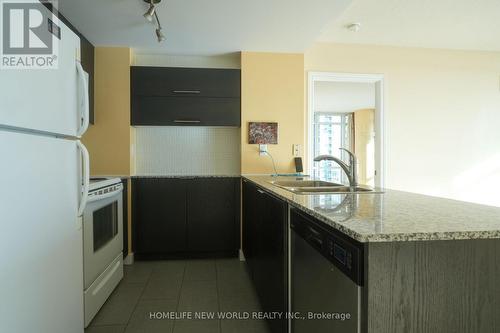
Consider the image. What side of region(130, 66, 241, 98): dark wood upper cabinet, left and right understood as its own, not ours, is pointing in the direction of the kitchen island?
front

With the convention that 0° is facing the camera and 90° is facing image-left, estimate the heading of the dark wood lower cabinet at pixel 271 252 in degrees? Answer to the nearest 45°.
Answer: approximately 90°

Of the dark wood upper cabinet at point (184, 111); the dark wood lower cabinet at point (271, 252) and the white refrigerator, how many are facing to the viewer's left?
1

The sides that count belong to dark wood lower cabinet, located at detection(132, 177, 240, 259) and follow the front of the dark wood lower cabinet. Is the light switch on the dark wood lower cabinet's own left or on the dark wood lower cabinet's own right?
on the dark wood lower cabinet's own left

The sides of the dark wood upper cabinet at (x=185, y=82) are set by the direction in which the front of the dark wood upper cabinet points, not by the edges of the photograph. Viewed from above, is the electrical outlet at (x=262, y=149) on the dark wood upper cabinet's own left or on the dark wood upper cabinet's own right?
on the dark wood upper cabinet's own left

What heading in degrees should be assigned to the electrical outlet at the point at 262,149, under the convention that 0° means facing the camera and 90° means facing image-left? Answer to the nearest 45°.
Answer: approximately 0°

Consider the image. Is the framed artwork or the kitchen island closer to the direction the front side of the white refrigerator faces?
the kitchen island

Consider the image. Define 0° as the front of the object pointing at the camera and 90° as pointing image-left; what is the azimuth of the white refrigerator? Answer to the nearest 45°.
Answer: approximately 315°
